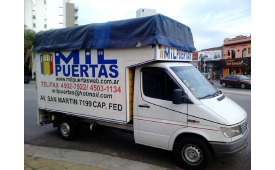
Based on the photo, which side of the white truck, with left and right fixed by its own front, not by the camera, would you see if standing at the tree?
back

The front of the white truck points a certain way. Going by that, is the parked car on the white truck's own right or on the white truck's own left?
on the white truck's own left

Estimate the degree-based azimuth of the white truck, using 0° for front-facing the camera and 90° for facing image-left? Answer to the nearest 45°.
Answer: approximately 315°

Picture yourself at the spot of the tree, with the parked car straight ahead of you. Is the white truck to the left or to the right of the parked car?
right
